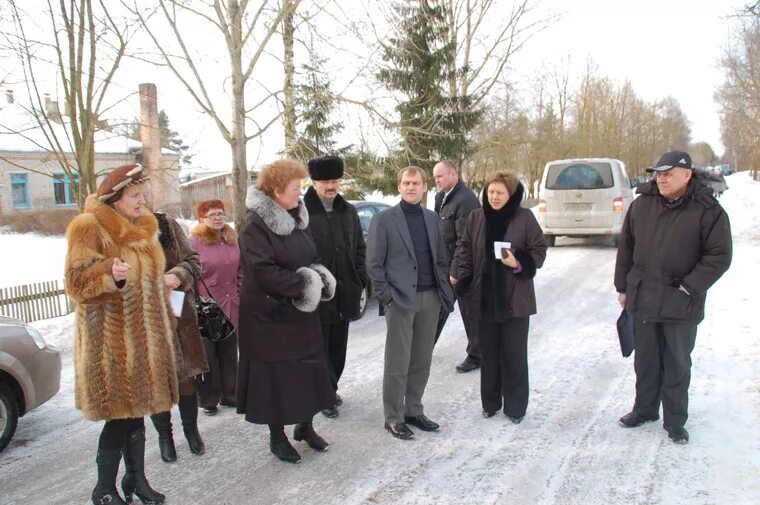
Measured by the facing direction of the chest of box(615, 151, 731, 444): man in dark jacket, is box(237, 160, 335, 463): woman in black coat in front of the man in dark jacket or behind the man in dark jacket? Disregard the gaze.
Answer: in front

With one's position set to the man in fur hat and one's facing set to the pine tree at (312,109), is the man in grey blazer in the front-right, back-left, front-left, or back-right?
back-right

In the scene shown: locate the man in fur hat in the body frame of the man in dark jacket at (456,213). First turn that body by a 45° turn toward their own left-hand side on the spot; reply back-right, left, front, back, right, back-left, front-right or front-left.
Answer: front-right

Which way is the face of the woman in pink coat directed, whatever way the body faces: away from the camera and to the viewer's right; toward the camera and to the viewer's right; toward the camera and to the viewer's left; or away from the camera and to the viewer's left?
toward the camera and to the viewer's right

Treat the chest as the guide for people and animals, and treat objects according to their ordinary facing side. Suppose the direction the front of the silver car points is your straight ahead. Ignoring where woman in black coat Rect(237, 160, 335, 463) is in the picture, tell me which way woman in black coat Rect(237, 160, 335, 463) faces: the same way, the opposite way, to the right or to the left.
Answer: to the right

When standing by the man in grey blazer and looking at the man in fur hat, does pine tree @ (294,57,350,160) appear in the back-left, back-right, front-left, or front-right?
front-right

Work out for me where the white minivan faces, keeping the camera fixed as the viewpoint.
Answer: facing away from the viewer

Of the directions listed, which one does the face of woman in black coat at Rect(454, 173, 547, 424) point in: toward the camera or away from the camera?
toward the camera

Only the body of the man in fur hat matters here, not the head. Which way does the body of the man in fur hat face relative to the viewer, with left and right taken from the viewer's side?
facing the viewer

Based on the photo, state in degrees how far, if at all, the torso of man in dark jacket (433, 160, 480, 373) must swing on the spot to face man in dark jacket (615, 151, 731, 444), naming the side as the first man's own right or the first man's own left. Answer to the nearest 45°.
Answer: approximately 90° to the first man's own left

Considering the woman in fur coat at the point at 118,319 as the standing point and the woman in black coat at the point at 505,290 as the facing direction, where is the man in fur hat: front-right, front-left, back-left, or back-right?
front-left

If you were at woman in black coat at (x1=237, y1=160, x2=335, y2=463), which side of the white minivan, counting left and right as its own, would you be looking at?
back

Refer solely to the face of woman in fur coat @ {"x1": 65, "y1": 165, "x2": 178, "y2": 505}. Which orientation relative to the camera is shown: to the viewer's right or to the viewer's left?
to the viewer's right

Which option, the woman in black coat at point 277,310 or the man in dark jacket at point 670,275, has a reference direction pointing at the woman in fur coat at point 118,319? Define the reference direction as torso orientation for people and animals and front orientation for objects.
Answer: the man in dark jacket

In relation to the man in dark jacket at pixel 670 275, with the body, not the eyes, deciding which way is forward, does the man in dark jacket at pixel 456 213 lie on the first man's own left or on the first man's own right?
on the first man's own right

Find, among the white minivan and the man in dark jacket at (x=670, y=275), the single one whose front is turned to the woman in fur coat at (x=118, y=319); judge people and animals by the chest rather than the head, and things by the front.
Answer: the man in dark jacket

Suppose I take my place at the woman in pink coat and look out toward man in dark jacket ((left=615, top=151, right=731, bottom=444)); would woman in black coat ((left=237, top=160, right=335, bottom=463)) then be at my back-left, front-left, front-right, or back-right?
front-right
